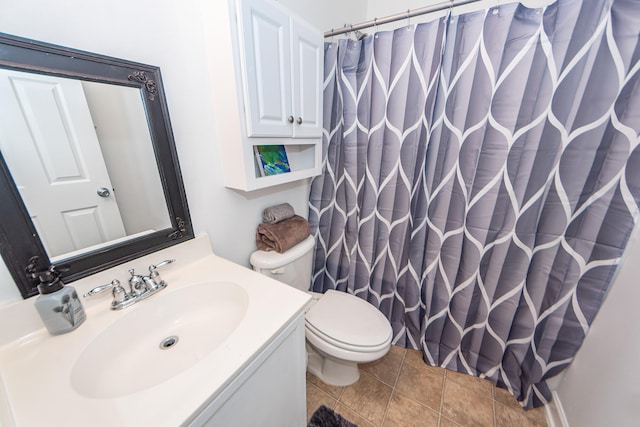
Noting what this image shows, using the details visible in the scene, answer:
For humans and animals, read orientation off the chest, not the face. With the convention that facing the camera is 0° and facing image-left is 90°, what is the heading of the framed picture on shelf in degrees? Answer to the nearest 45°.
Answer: approximately 315°

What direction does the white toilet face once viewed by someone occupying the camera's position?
facing the viewer and to the right of the viewer

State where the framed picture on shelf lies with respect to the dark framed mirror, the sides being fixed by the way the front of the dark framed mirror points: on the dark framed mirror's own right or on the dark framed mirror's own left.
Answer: on the dark framed mirror's own left

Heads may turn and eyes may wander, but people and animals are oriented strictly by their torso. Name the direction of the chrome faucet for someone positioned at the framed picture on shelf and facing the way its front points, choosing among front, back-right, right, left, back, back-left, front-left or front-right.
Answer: right

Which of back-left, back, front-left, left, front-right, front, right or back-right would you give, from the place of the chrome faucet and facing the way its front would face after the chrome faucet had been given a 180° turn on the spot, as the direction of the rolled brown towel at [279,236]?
back-right

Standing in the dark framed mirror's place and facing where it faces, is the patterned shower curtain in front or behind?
in front

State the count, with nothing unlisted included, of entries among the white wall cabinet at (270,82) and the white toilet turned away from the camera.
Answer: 0

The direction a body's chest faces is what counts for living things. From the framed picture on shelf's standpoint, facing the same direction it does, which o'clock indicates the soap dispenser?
The soap dispenser is roughly at 3 o'clock from the framed picture on shelf.
